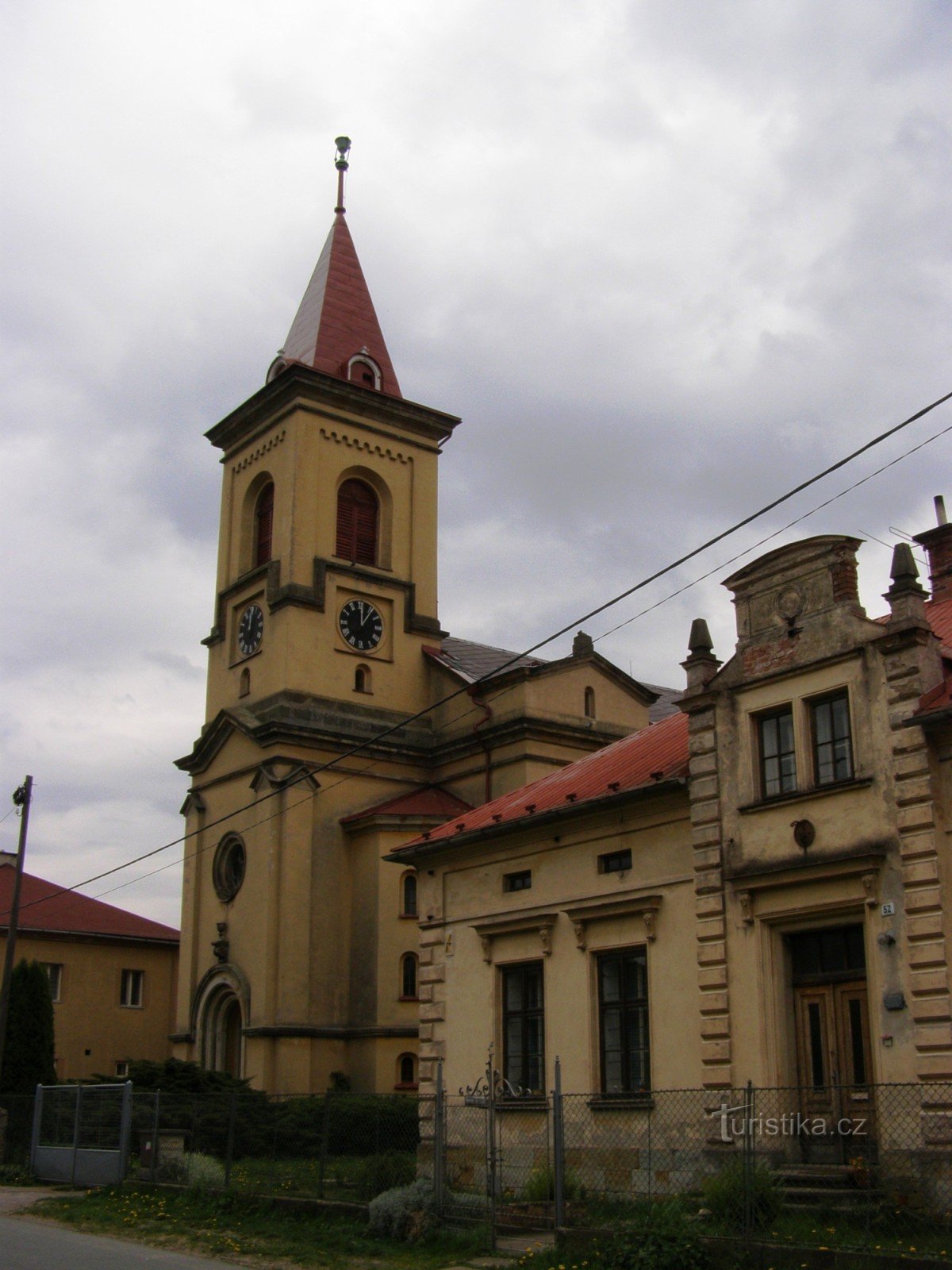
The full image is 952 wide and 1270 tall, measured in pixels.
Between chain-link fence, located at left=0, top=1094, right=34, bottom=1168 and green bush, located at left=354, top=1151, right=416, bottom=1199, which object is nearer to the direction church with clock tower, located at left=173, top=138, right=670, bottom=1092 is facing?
the chain-link fence

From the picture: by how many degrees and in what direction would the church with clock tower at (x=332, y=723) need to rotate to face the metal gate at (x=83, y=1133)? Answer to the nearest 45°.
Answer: approximately 45° to its left

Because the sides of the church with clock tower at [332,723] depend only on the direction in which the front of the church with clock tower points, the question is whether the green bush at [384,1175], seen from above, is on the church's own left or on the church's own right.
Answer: on the church's own left

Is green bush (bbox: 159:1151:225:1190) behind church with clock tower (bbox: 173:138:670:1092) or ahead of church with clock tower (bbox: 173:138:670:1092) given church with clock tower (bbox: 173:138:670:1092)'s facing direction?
ahead

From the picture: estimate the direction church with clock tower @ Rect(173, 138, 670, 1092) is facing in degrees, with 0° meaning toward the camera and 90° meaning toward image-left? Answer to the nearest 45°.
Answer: approximately 45°

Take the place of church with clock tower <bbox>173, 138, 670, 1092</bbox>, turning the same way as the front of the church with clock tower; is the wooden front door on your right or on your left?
on your left

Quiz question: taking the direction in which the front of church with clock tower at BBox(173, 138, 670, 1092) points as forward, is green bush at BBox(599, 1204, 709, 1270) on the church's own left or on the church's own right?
on the church's own left

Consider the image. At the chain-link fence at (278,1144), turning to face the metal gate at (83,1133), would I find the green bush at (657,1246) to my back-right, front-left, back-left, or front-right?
back-left

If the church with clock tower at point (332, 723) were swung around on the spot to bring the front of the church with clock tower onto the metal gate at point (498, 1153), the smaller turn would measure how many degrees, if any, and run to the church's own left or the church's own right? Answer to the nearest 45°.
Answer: approximately 45° to the church's own left

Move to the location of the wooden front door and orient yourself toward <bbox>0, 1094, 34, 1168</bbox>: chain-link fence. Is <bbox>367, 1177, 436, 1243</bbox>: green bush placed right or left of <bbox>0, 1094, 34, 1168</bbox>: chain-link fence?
left

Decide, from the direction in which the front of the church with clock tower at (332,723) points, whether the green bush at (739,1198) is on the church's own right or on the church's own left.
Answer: on the church's own left

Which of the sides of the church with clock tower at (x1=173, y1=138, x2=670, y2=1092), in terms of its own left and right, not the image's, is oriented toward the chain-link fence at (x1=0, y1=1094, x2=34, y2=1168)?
front
